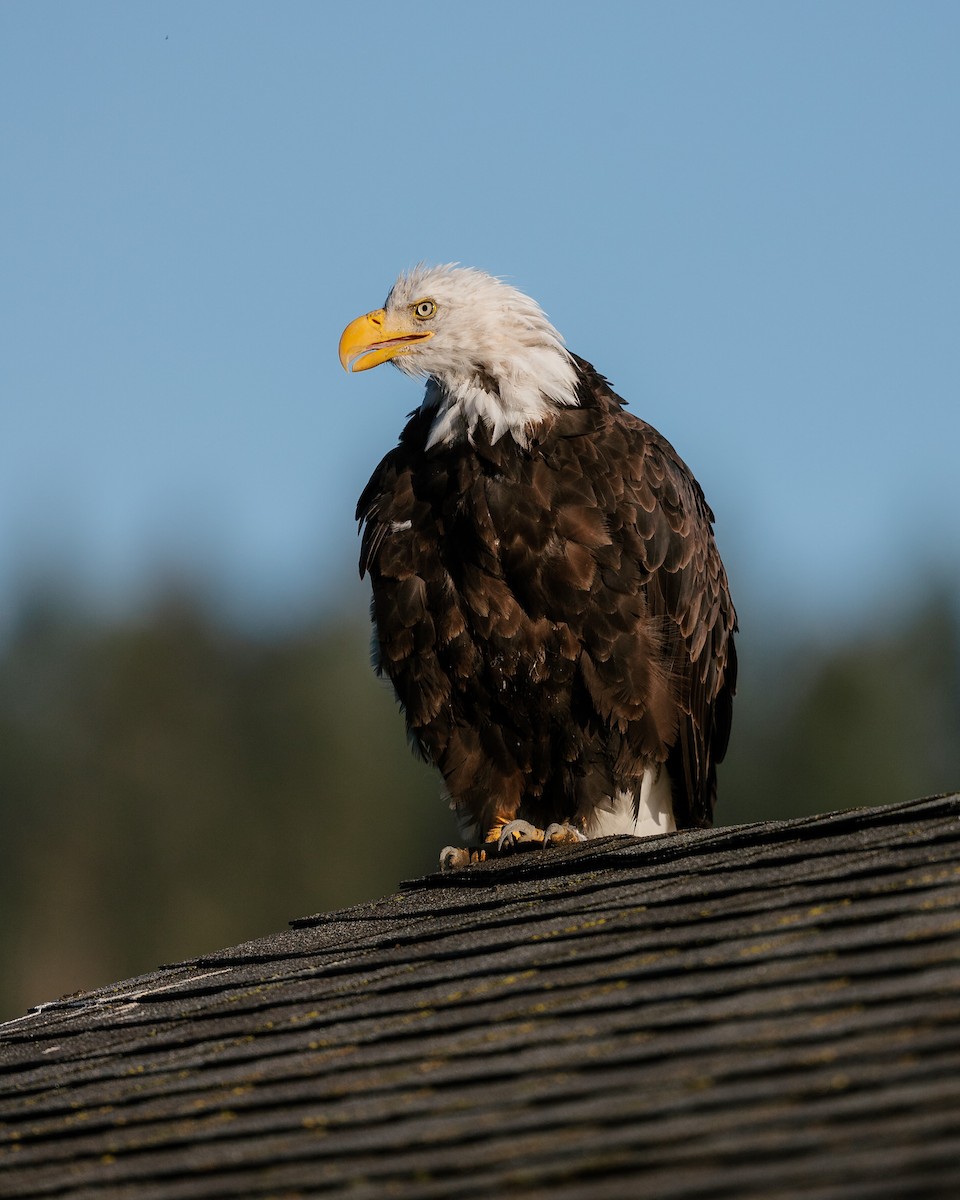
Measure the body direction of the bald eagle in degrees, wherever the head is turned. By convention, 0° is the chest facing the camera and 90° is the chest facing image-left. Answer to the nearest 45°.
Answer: approximately 45°
